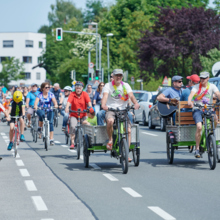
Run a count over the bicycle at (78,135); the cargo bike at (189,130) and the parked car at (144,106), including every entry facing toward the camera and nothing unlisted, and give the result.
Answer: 2

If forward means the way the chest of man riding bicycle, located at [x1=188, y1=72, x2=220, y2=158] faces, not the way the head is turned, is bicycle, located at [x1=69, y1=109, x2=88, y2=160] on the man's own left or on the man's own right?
on the man's own right

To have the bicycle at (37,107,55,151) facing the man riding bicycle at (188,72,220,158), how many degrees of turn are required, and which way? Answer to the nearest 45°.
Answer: approximately 45° to its left

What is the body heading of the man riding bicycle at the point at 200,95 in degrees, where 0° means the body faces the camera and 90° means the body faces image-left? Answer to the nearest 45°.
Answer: approximately 0°

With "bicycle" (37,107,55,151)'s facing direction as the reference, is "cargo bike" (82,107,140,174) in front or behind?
in front

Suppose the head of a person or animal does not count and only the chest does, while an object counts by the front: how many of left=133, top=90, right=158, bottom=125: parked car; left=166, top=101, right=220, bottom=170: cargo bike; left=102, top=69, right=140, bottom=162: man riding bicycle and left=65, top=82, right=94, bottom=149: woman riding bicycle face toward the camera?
3

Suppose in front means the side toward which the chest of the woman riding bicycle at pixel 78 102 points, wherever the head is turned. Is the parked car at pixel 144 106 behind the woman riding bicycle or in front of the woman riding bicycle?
behind

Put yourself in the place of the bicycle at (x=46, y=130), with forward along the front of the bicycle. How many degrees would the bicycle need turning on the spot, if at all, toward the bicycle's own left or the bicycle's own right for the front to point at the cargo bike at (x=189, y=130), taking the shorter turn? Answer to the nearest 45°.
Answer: approximately 45° to the bicycle's own left

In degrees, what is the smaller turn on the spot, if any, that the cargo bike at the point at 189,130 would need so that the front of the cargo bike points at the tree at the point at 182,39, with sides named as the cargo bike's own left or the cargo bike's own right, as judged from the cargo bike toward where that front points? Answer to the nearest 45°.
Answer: approximately 180°

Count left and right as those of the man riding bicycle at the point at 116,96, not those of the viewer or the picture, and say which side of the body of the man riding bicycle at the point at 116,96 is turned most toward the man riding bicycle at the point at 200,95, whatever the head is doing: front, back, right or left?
left
